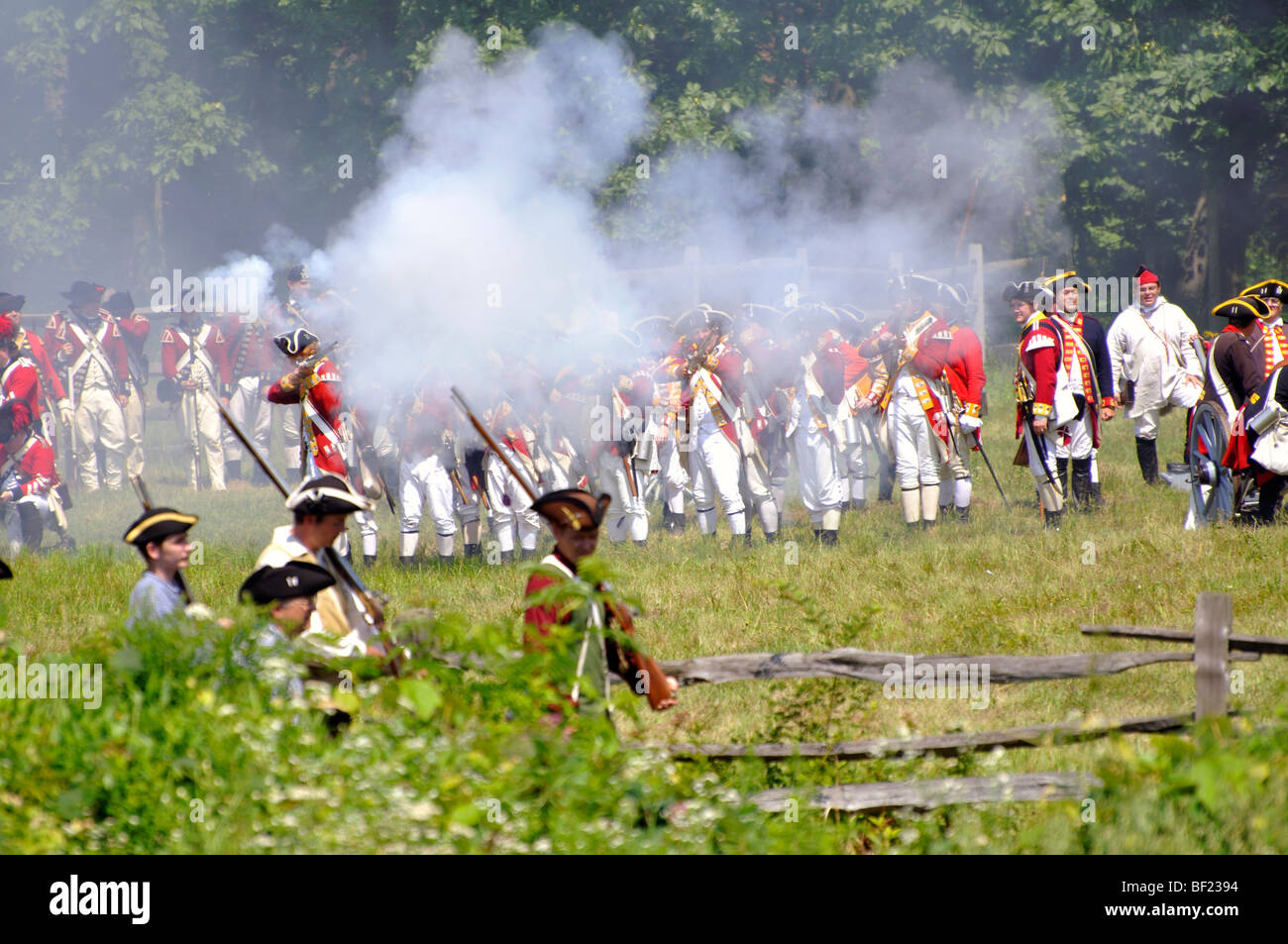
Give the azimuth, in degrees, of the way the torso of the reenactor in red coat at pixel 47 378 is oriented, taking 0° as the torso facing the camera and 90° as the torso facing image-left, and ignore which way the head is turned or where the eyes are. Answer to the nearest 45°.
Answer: approximately 45°

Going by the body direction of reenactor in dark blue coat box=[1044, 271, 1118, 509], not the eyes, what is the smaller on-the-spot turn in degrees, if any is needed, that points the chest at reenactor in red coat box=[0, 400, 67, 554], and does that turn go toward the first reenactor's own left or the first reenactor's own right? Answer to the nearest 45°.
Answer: approximately 45° to the first reenactor's own right

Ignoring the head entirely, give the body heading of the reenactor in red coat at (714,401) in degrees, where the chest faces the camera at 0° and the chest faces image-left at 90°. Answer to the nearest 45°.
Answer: approximately 45°
